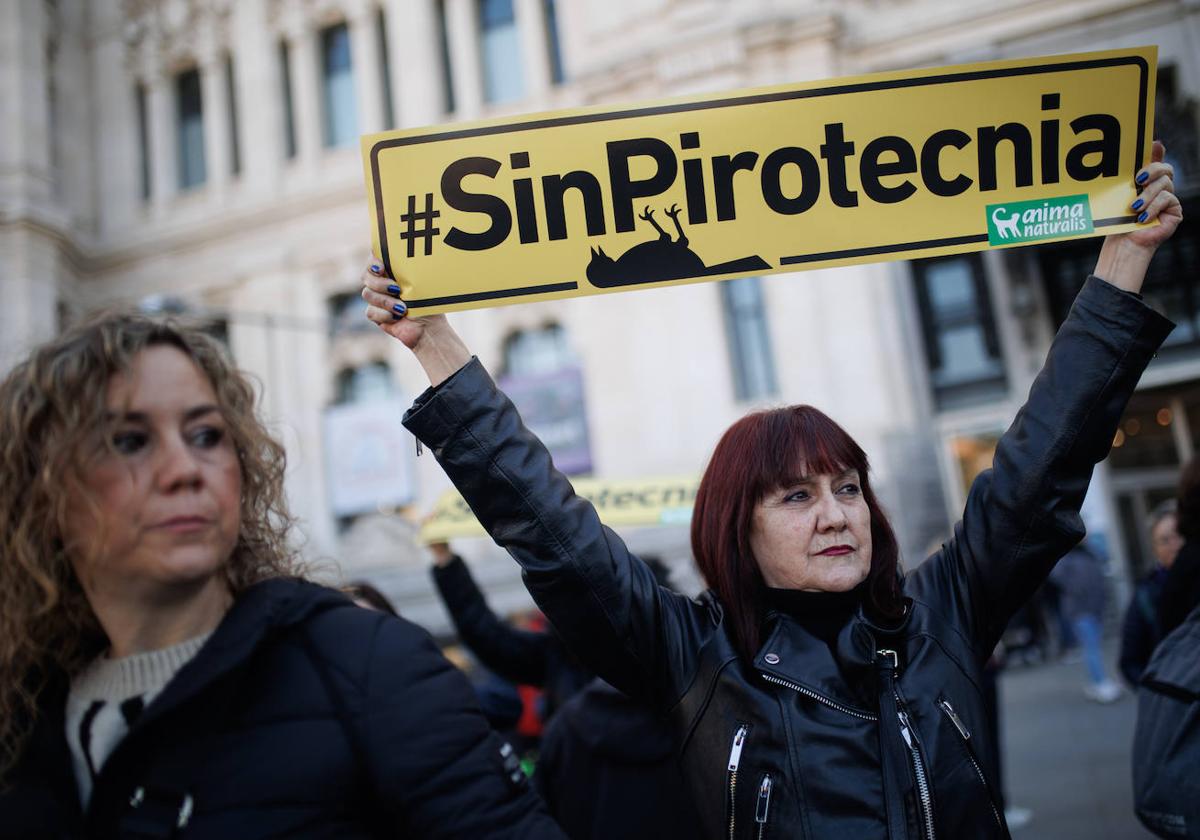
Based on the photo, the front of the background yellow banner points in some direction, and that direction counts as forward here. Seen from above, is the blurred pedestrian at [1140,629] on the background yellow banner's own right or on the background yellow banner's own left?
on the background yellow banner's own left

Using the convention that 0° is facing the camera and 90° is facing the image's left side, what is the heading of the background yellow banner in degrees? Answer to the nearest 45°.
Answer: approximately 0°

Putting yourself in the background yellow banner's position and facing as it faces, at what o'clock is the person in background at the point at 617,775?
The person in background is roughly at 12 o'clock from the background yellow banner.

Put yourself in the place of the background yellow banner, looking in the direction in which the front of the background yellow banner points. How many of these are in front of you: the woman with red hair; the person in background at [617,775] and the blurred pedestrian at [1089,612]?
2

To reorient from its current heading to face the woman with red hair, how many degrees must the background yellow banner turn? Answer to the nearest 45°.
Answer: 0° — it already faces them

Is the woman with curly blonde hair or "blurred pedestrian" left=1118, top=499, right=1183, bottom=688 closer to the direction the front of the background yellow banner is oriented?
the woman with curly blonde hair

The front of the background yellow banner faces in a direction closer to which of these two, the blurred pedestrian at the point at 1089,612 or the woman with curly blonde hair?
the woman with curly blonde hair

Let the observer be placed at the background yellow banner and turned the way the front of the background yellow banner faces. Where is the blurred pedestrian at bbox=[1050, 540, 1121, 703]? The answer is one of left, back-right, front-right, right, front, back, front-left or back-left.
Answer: back-left

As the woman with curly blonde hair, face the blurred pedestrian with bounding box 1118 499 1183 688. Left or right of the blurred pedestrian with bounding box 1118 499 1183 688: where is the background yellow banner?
left
